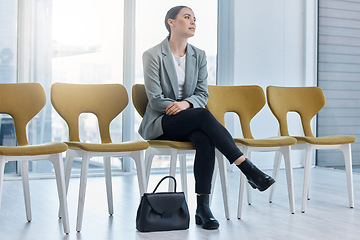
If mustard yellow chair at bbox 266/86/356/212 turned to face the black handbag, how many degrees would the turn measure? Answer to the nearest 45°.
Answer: approximately 90° to its right

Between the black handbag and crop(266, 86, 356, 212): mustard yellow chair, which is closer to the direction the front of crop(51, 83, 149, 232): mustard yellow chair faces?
the black handbag

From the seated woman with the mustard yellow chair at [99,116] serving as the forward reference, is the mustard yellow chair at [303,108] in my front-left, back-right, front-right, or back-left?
back-right
